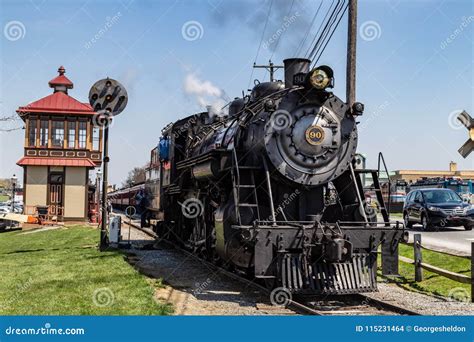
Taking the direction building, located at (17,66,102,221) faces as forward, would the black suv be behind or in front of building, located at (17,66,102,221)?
in front

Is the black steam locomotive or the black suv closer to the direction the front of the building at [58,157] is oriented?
the black steam locomotive

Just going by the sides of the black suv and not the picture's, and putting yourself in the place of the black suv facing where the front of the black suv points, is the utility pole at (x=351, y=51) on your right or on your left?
on your right

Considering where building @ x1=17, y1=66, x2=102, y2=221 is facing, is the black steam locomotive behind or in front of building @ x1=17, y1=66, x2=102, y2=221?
in front

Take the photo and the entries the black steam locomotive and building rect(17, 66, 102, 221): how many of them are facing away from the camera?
0

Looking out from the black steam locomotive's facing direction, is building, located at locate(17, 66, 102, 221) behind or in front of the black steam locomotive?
behind

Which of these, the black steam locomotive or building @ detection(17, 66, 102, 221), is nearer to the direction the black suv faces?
the black steam locomotive

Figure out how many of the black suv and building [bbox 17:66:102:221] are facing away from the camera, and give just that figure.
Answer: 0

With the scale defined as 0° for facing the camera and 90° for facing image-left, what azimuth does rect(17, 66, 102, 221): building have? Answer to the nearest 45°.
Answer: approximately 0°

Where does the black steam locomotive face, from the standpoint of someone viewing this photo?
facing the viewer and to the right of the viewer
